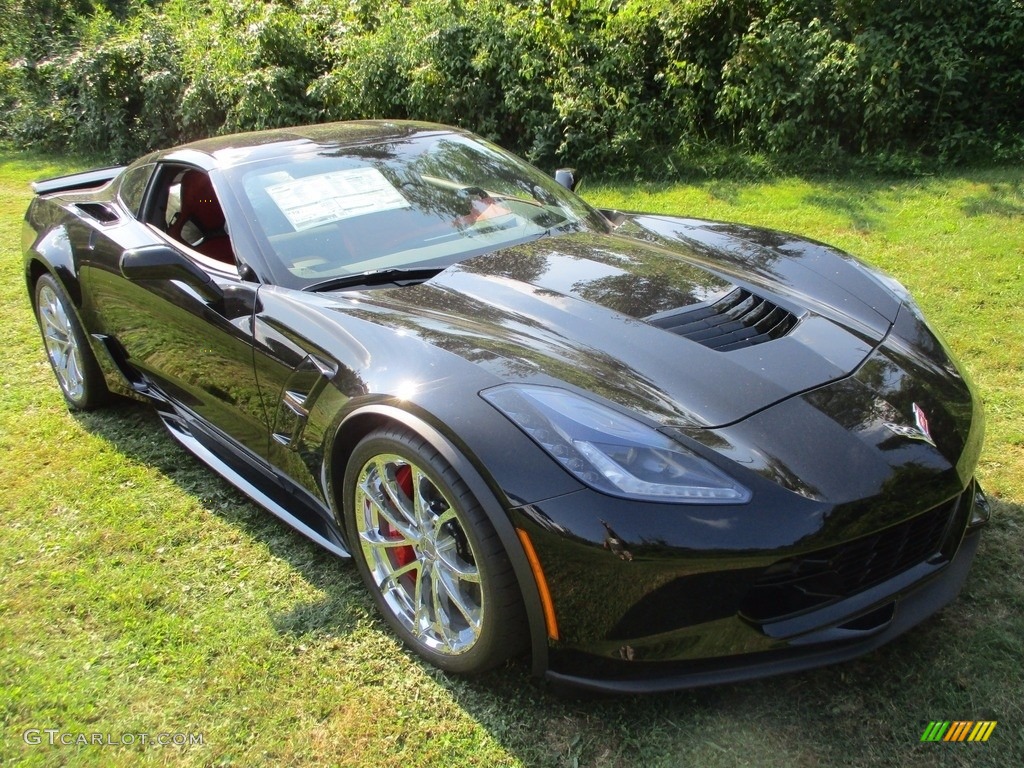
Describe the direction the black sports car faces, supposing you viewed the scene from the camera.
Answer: facing the viewer and to the right of the viewer
